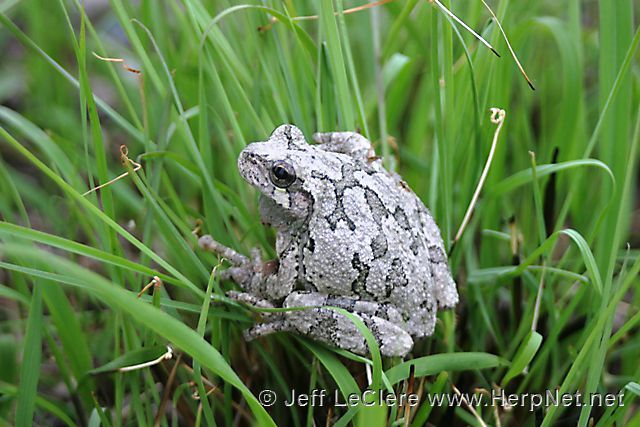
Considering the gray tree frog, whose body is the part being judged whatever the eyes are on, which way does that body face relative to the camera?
to the viewer's left
